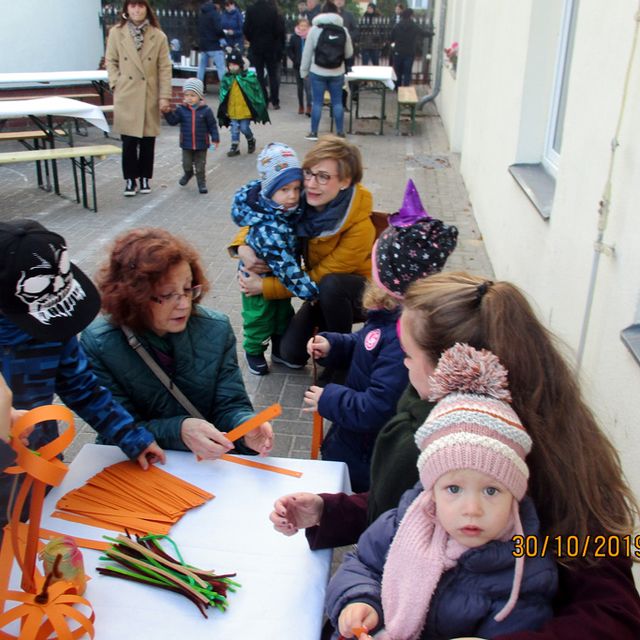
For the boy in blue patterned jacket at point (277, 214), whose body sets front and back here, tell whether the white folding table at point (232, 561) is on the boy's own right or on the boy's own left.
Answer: on the boy's own right

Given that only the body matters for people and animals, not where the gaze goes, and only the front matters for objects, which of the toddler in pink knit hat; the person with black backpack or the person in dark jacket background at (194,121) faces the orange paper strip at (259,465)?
the person in dark jacket background

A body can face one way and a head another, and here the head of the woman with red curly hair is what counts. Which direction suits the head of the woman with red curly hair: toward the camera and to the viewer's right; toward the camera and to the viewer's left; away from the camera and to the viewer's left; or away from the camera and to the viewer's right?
toward the camera and to the viewer's right

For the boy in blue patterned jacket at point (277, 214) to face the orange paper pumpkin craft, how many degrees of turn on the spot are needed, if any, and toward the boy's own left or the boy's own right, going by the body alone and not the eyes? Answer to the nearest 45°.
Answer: approximately 45° to the boy's own right

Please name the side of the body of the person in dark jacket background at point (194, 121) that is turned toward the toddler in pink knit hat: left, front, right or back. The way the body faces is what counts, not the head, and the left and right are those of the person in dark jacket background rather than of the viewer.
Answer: front

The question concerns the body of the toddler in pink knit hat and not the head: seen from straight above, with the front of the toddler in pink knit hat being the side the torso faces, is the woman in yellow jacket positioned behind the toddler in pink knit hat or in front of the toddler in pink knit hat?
behind

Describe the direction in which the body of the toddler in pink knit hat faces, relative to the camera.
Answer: toward the camera

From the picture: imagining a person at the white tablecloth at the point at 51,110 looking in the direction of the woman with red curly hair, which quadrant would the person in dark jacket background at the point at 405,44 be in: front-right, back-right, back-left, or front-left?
back-left

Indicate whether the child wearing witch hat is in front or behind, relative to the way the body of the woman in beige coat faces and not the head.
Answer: in front

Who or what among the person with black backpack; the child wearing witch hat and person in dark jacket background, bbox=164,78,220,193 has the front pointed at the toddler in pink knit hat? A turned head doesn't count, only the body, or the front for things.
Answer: the person in dark jacket background

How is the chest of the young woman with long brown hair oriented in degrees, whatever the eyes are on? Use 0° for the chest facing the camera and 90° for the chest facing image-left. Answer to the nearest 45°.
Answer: approximately 90°
